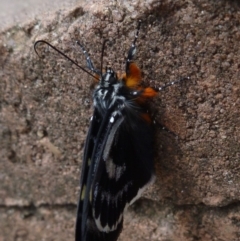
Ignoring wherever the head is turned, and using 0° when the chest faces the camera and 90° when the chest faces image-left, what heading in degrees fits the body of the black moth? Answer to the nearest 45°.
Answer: approximately 180°
